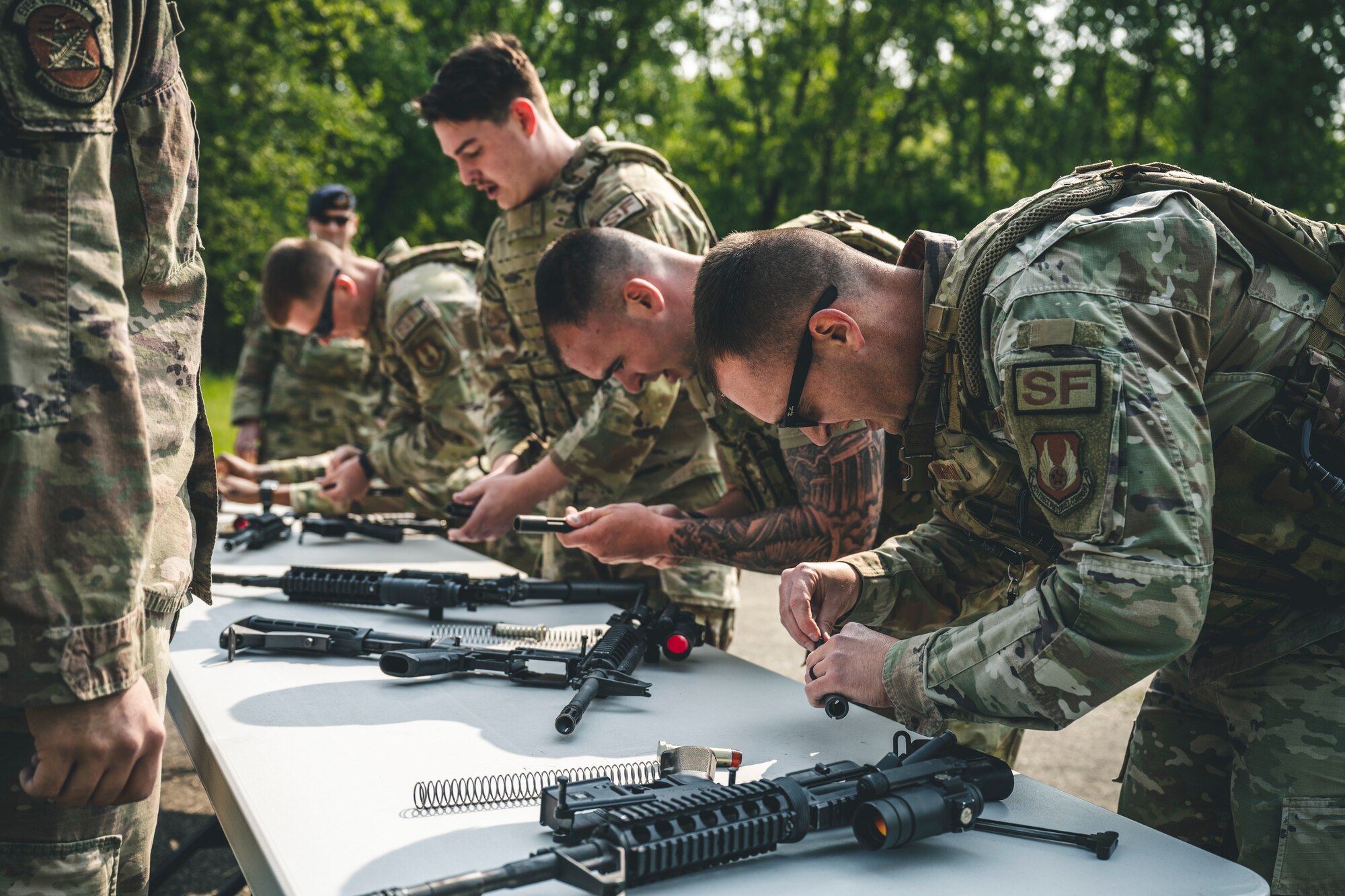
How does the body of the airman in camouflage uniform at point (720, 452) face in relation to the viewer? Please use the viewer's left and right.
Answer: facing to the left of the viewer

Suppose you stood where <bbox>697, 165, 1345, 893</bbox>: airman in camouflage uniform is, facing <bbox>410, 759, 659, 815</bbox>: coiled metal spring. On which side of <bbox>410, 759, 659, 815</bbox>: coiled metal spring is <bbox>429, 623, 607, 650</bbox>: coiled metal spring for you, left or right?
right

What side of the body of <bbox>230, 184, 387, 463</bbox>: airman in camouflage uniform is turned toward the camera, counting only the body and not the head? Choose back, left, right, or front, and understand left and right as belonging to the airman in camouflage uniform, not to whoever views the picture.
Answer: front

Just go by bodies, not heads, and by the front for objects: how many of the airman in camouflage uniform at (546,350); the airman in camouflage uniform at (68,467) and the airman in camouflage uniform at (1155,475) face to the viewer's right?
1

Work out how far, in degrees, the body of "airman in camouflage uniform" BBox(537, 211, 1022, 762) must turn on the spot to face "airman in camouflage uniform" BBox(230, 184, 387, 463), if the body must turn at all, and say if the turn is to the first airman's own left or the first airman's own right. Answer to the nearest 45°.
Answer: approximately 45° to the first airman's own right

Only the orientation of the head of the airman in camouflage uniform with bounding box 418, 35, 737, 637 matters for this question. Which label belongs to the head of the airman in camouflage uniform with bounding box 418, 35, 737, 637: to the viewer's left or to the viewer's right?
to the viewer's left

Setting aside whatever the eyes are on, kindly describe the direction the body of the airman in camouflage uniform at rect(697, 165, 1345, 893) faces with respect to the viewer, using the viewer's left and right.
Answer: facing to the left of the viewer

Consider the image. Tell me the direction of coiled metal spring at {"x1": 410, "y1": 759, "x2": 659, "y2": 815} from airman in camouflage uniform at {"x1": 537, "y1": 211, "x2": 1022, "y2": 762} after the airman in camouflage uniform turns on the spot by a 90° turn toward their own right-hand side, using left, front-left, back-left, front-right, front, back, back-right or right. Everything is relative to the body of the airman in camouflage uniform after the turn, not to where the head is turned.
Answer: back

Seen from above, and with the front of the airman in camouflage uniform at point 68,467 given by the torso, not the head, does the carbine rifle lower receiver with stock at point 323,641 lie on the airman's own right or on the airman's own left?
on the airman's own left

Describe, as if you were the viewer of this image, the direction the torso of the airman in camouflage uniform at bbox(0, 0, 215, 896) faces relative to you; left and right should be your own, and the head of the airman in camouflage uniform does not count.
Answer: facing to the right of the viewer

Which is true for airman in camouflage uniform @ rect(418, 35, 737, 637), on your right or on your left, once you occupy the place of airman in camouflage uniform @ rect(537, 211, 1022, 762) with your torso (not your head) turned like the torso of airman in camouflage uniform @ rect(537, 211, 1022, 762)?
on your right
